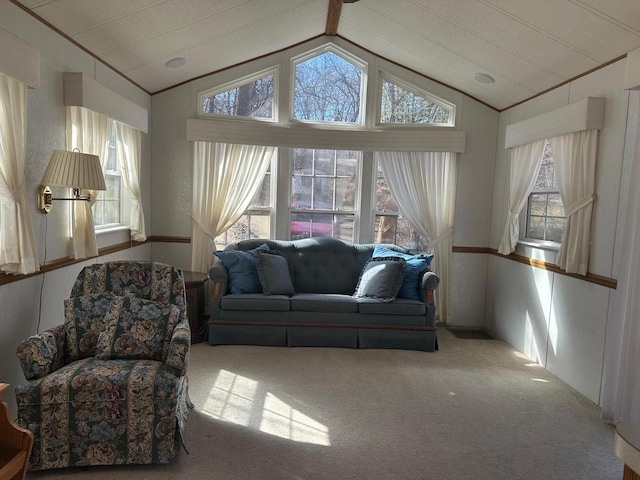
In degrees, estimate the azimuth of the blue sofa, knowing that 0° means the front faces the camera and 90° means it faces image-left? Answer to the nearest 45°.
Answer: approximately 0°

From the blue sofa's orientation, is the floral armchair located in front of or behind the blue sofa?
in front

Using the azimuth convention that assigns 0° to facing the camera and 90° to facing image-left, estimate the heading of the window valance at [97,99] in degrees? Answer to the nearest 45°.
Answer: approximately 270°

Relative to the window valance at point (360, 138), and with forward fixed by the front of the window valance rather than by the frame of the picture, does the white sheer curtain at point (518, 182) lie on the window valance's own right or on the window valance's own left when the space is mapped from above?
on the window valance's own left

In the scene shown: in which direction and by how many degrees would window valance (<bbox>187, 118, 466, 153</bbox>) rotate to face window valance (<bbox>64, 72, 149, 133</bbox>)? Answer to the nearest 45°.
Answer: approximately 45° to its right

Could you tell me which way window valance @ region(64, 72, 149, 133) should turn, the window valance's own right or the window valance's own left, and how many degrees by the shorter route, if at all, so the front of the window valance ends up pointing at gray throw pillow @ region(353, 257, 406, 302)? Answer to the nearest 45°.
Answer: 0° — it already faces it

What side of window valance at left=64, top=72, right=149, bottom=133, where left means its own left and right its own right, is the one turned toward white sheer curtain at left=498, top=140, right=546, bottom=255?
front

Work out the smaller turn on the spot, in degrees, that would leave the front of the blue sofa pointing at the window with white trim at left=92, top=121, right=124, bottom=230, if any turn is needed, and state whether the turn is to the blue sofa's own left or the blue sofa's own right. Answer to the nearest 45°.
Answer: approximately 90° to the blue sofa's own right

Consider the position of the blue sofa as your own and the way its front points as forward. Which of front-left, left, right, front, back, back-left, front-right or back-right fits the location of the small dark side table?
right

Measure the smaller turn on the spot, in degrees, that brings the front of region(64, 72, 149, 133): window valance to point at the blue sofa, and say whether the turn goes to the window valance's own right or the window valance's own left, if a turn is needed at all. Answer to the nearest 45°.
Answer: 0° — it already faces it

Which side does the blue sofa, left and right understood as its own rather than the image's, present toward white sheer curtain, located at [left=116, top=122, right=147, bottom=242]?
right
